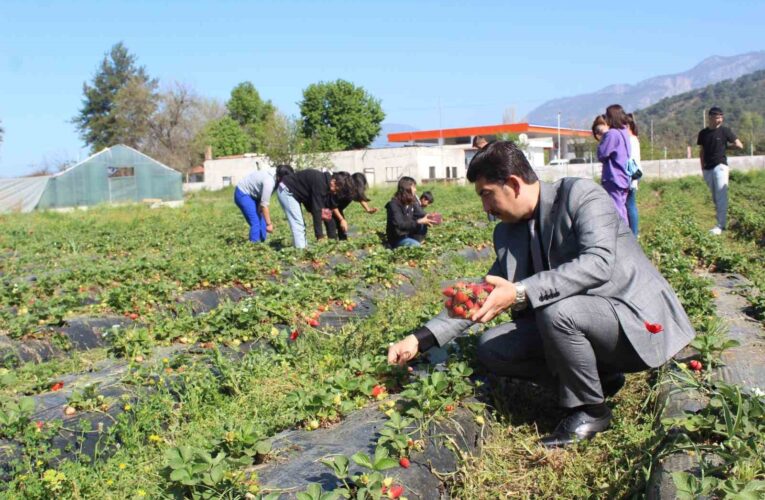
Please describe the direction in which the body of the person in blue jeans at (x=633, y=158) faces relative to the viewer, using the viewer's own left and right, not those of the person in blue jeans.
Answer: facing to the left of the viewer

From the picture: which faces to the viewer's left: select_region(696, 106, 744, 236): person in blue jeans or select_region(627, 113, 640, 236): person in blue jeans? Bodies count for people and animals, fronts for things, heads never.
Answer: select_region(627, 113, 640, 236): person in blue jeans

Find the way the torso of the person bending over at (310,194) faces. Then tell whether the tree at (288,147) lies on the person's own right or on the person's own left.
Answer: on the person's own left

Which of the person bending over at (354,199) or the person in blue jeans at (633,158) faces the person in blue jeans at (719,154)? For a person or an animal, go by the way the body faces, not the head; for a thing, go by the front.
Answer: the person bending over

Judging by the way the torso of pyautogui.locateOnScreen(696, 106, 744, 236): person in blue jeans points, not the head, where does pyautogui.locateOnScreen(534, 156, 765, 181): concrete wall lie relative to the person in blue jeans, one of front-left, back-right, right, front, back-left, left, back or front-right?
back

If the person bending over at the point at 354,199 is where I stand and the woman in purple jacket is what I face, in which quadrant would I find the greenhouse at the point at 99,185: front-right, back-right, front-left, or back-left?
back-left
